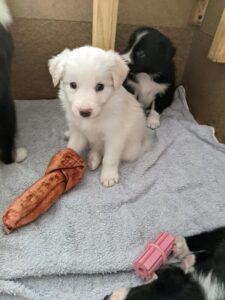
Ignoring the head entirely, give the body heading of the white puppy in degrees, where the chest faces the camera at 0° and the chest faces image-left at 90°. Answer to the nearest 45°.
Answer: approximately 45°

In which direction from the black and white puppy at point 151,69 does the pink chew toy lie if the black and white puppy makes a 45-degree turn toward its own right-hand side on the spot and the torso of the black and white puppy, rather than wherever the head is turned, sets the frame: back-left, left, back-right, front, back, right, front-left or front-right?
left

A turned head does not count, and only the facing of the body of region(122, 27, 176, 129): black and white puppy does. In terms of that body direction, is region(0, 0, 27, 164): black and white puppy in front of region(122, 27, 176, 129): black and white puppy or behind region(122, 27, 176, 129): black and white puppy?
in front

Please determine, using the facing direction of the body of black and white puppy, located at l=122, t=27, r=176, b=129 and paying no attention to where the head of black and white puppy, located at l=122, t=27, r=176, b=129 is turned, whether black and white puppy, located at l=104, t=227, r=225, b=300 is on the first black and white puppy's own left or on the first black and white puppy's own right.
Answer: on the first black and white puppy's own left

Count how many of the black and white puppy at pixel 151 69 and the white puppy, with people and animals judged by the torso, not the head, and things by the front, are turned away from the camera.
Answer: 0
